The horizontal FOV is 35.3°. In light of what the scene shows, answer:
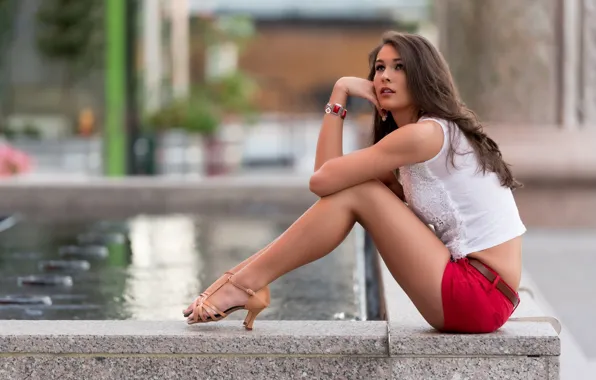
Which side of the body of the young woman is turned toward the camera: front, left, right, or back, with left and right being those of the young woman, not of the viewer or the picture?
left

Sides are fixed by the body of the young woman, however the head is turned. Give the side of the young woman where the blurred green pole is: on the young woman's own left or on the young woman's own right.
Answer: on the young woman's own right

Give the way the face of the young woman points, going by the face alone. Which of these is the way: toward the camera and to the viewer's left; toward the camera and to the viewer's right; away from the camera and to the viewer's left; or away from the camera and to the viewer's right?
toward the camera and to the viewer's left

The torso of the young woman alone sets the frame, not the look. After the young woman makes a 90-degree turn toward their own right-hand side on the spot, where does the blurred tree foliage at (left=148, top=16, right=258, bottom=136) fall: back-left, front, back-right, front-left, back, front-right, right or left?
front
